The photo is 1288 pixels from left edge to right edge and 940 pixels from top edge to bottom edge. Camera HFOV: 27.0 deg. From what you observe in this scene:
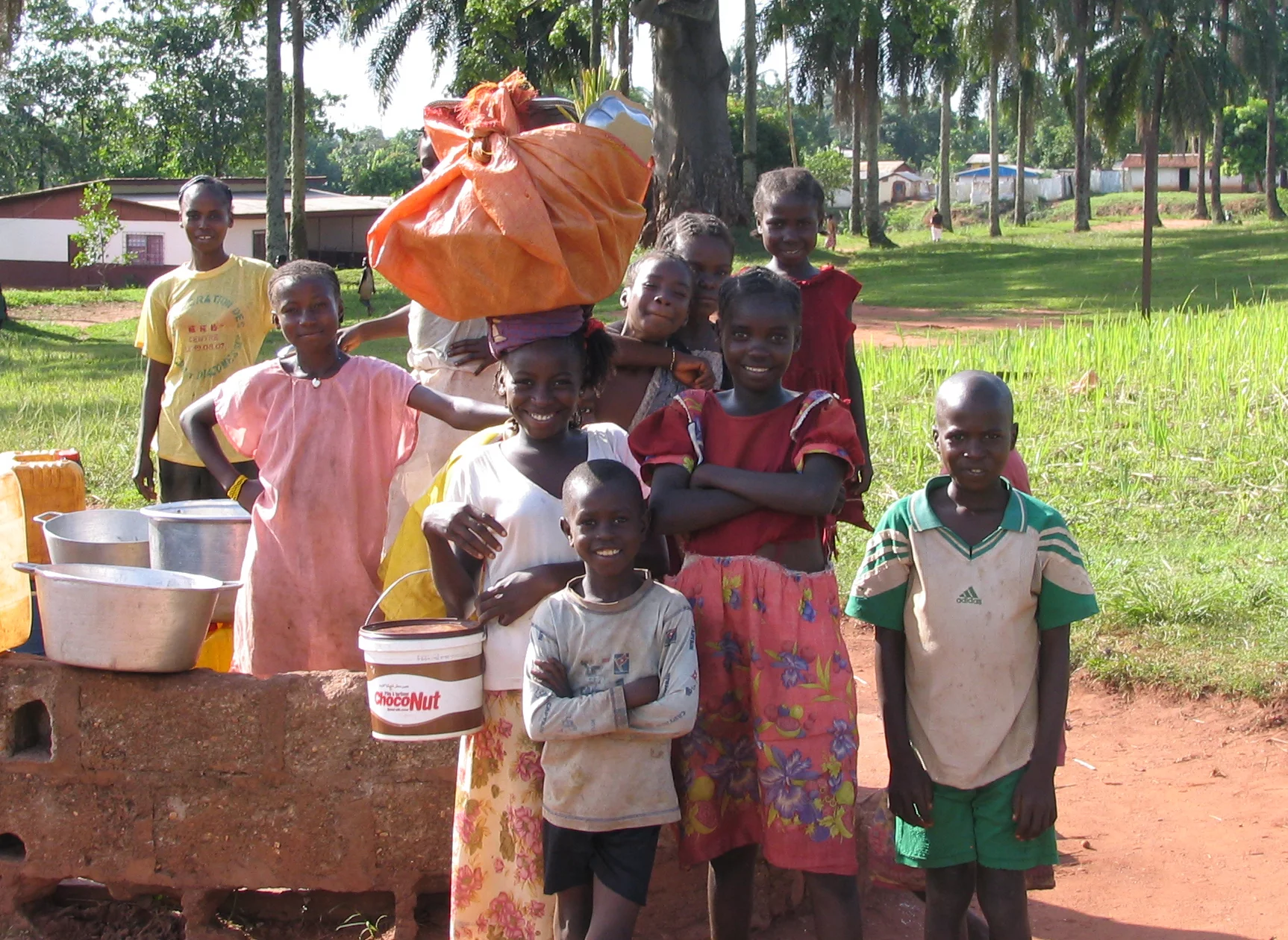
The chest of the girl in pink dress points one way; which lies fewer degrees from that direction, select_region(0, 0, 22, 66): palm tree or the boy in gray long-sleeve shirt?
the boy in gray long-sleeve shirt

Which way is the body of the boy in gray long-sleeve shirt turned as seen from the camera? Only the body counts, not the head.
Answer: toward the camera

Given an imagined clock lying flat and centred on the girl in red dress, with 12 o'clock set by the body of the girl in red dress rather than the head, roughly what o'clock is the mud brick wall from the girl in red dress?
The mud brick wall is roughly at 2 o'clock from the girl in red dress.

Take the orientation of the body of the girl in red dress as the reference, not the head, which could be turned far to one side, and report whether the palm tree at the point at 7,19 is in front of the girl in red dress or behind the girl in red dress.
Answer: behind

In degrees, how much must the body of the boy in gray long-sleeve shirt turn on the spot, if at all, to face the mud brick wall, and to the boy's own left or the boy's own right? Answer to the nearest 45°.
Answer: approximately 135° to the boy's own right

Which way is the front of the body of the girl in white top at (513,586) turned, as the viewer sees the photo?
toward the camera

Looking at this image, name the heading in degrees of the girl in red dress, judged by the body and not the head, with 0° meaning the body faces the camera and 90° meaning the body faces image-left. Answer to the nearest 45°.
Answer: approximately 0°
